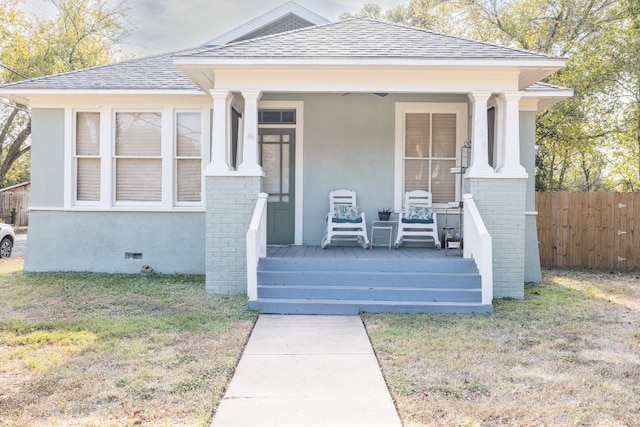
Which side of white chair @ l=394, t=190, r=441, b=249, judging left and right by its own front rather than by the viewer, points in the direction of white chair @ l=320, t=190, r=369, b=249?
right

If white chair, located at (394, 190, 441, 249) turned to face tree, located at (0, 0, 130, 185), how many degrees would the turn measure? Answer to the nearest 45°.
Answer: approximately 135° to its right

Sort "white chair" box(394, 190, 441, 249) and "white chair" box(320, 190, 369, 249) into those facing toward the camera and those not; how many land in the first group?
2

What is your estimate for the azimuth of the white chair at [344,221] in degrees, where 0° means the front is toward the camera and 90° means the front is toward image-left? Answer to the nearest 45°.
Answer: approximately 0°

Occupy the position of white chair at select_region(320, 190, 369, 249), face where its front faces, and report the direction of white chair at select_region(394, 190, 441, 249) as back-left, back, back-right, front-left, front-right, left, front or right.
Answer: left
